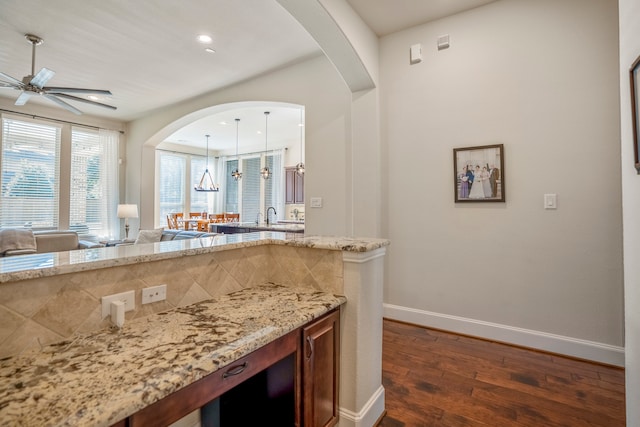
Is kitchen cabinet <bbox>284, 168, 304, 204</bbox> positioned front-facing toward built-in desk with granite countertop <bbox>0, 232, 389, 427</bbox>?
yes

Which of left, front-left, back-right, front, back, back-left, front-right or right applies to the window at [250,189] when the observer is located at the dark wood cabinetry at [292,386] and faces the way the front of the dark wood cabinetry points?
back-left

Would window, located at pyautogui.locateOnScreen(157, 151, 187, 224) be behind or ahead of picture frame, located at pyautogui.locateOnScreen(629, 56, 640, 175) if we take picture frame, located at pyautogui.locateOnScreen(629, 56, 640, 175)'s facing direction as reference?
ahead

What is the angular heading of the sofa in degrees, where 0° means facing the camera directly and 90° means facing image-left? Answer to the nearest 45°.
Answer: approximately 315°

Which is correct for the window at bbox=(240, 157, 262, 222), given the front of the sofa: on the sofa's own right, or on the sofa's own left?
on the sofa's own left

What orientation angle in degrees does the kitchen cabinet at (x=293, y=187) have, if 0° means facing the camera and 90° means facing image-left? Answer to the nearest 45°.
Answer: approximately 0°

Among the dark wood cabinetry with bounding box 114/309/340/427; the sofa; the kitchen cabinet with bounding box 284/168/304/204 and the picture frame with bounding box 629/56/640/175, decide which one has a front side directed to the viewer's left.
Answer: the picture frame

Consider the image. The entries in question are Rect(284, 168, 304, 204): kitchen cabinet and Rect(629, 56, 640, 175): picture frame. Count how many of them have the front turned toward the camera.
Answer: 1

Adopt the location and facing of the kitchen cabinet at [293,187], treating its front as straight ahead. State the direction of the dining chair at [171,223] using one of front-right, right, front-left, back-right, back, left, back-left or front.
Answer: right

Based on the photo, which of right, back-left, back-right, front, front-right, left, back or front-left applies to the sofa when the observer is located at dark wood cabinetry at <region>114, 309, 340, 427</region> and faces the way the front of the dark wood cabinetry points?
back

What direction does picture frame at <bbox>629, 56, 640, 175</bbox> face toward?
to the viewer's left

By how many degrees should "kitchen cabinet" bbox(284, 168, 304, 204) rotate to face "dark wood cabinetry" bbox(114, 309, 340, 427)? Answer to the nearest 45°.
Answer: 0° — it already faces it

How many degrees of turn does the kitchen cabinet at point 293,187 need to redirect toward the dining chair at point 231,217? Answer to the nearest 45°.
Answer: approximately 90° to its right

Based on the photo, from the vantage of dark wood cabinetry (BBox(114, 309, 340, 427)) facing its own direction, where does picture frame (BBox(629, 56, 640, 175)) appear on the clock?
The picture frame is roughly at 11 o'clock from the dark wood cabinetry.

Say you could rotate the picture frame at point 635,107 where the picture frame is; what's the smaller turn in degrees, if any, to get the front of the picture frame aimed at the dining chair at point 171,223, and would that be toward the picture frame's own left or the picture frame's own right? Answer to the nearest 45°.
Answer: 0° — it already faces it

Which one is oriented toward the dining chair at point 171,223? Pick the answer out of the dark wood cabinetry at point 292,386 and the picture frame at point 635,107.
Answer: the picture frame

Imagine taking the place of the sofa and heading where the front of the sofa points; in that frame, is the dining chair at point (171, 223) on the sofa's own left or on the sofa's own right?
on the sofa's own left
